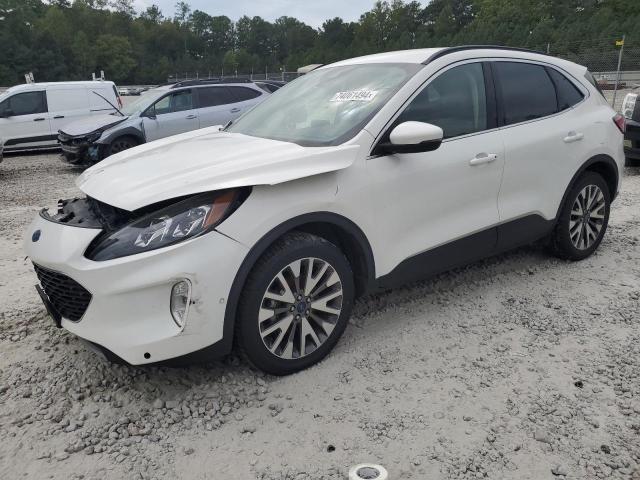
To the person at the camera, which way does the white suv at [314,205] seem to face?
facing the viewer and to the left of the viewer

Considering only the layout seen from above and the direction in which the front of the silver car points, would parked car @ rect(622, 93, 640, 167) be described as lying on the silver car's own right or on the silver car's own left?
on the silver car's own left

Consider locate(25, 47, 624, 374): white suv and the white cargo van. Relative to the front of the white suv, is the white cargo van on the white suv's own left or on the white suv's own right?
on the white suv's own right

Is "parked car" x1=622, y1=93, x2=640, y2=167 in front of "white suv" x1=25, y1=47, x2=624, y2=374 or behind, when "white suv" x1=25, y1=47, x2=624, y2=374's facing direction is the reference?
behind

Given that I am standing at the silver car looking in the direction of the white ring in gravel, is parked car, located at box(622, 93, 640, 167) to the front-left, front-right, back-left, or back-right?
front-left

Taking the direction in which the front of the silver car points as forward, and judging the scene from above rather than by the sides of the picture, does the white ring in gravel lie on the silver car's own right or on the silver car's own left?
on the silver car's own left

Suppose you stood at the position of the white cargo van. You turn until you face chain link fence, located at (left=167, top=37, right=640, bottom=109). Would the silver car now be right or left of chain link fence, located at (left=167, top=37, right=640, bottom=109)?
right

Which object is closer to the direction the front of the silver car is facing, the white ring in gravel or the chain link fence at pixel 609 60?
the white ring in gravel

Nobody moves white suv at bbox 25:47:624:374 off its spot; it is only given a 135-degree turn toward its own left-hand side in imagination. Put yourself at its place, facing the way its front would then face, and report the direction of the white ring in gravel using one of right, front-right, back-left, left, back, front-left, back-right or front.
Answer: right

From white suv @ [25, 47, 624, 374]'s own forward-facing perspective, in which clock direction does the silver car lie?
The silver car is roughly at 4 o'clock from the white suv.

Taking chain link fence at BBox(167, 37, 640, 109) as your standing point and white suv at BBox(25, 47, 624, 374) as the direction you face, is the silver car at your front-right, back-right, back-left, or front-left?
front-right
